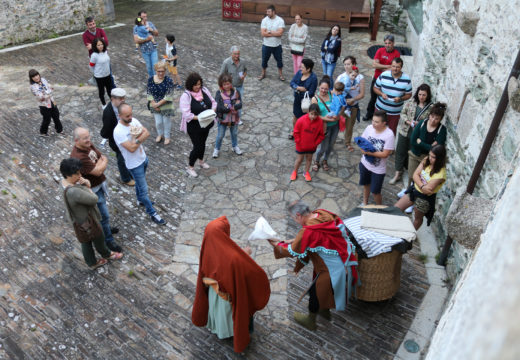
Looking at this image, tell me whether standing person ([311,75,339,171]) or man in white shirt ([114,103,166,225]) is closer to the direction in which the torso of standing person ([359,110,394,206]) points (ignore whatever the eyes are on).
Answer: the man in white shirt

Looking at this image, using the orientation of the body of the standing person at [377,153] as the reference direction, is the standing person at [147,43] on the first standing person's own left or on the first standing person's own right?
on the first standing person's own right

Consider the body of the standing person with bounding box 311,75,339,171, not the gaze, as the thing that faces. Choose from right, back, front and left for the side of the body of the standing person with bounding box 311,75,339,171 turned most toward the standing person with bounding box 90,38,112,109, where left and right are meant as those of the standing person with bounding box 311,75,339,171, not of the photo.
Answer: right

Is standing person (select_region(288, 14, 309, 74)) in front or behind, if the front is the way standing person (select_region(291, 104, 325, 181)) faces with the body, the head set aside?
behind

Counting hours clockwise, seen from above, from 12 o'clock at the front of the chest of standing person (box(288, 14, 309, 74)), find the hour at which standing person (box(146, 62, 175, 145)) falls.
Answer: standing person (box(146, 62, 175, 145)) is roughly at 1 o'clock from standing person (box(288, 14, 309, 74)).

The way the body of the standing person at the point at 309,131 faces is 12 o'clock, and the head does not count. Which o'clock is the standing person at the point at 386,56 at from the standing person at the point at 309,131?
the standing person at the point at 386,56 is roughly at 7 o'clock from the standing person at the point at 309,131.

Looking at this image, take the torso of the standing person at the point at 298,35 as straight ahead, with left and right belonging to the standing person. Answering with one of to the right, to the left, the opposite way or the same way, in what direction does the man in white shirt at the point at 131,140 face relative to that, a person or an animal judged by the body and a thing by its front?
to the left
